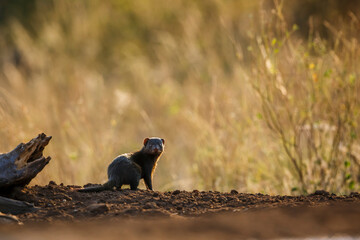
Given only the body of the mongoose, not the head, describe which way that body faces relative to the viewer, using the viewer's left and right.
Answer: facing to the right of the viewer

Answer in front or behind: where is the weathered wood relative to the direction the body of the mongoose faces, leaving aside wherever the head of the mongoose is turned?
behind

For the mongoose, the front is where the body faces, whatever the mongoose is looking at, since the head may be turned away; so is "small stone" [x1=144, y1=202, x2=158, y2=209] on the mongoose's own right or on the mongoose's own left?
on the mongoose's own right

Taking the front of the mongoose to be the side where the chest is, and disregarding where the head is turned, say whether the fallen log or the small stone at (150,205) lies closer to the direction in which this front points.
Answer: the small stone

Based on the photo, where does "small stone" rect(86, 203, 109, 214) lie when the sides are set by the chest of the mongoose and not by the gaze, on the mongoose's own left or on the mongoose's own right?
on the mongoose's own right
